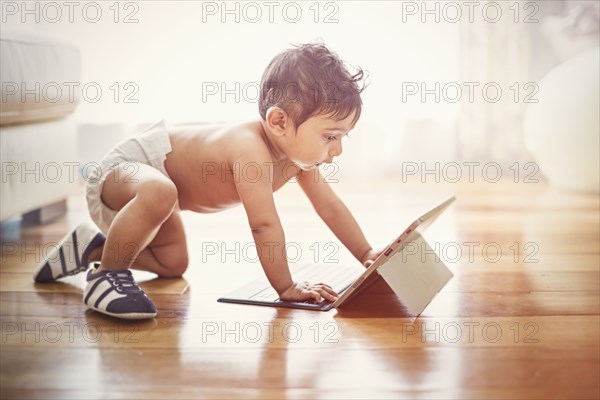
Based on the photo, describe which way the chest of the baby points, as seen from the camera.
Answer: to the viewer's right

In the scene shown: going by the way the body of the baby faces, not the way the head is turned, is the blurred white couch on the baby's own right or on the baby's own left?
on the baby's own left
